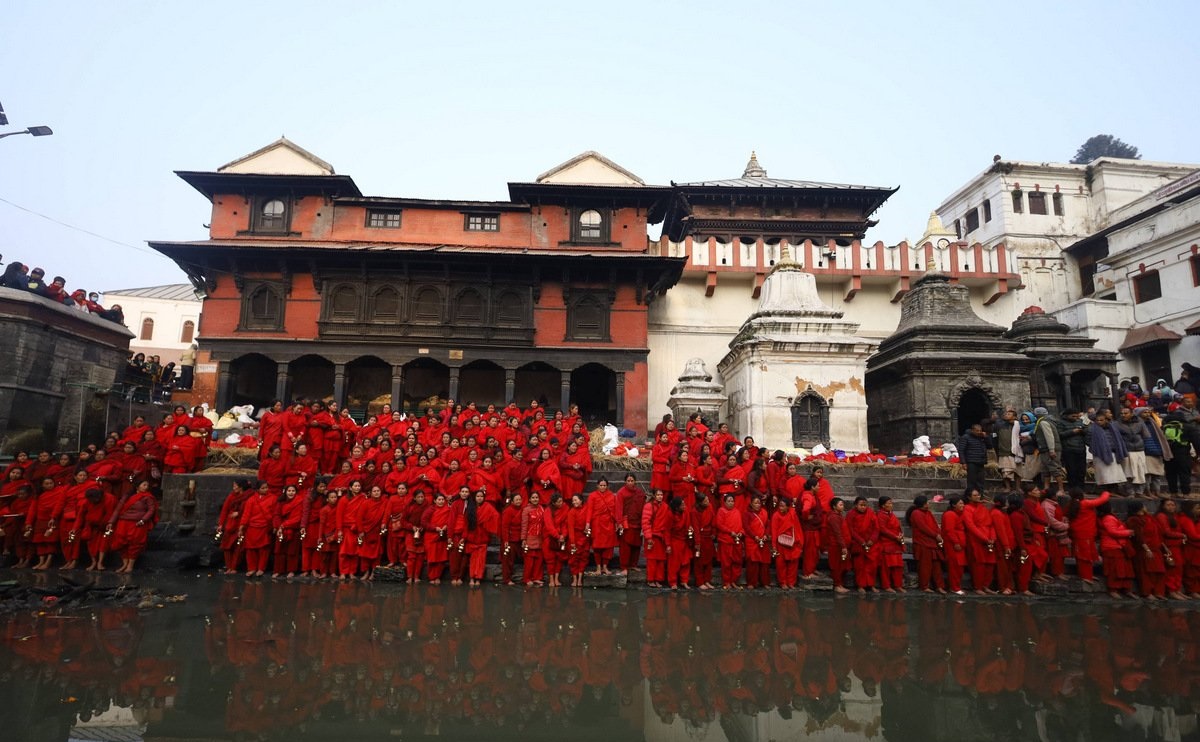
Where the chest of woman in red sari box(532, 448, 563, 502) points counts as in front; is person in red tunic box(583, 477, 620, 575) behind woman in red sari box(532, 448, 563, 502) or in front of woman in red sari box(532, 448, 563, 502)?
in front

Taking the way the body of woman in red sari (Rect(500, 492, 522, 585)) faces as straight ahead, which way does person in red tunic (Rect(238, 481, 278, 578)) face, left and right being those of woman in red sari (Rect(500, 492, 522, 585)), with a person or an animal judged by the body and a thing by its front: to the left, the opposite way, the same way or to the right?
the same way

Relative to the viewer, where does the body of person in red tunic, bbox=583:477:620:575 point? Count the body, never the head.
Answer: toward the camera

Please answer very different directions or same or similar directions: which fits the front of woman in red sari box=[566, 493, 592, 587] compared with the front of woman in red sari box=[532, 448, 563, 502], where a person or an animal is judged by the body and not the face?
same or similar directions

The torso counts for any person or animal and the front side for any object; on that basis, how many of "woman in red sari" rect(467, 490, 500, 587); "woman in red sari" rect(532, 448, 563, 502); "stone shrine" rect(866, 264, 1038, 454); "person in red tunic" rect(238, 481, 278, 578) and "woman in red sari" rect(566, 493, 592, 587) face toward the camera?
5

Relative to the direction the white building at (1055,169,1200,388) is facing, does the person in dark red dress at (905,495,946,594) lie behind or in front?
in front

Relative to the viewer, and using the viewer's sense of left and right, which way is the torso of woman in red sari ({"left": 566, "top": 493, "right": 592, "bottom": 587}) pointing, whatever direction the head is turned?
facing the viewer

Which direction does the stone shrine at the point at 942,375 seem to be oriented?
toward the camera

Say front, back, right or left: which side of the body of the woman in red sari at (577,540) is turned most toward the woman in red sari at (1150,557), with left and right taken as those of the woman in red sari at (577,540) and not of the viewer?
left

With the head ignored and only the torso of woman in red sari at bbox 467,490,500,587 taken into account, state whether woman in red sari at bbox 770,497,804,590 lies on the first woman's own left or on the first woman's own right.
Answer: on the first woman's own left

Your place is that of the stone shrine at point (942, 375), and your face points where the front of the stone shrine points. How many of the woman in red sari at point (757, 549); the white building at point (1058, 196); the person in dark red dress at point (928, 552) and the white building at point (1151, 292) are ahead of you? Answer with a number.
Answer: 2

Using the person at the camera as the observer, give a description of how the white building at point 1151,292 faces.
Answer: facing the viewer and to the left of the viewer

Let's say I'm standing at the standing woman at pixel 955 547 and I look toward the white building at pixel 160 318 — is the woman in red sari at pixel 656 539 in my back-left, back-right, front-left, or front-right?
front-left

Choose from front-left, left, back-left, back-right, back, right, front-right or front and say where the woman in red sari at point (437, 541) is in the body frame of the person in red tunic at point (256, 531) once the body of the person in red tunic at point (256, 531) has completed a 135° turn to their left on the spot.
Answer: right

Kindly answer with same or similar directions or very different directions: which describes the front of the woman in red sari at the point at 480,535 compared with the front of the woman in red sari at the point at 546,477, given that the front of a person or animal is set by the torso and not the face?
same or similar directions
